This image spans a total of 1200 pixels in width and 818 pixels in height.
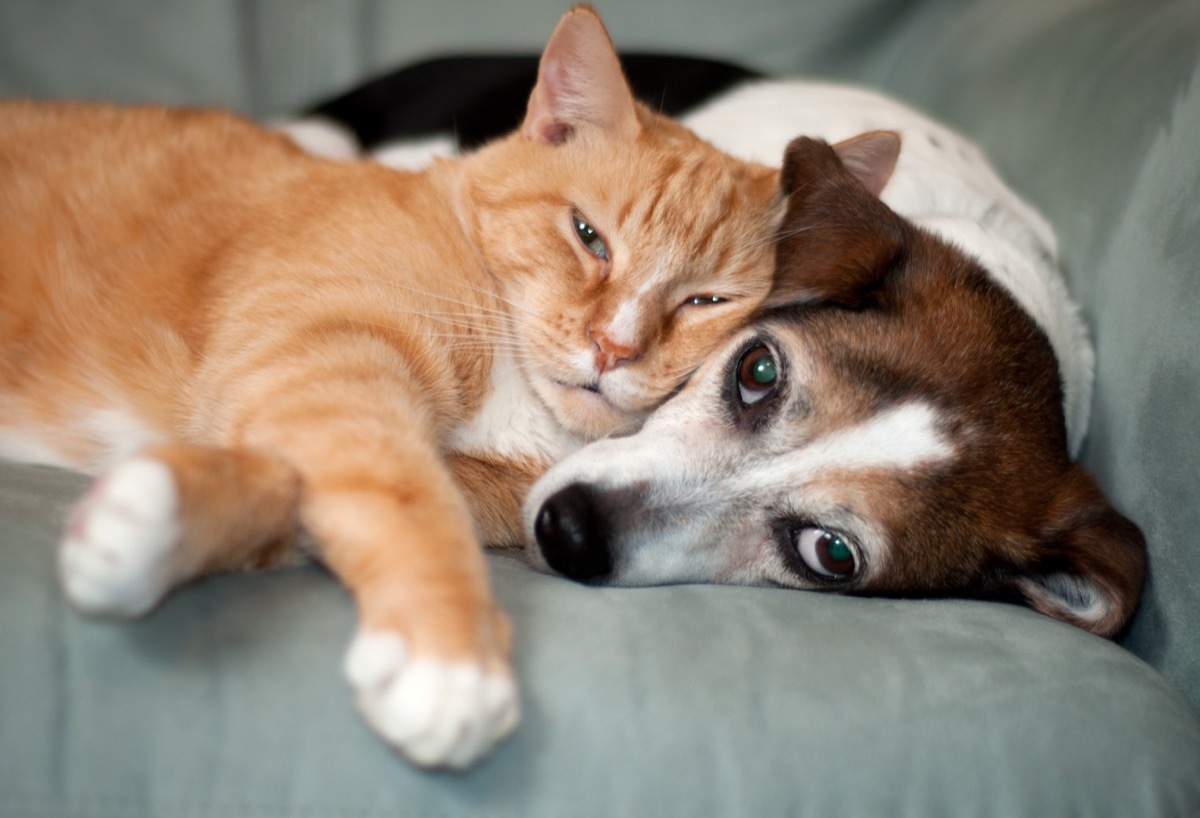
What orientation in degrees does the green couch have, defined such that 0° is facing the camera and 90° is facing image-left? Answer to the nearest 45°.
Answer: approximately 0°
